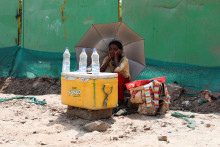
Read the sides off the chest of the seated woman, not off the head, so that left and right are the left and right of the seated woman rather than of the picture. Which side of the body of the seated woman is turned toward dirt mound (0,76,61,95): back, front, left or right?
right

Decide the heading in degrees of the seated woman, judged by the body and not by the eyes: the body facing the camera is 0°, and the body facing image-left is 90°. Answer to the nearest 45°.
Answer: approximately 45°
